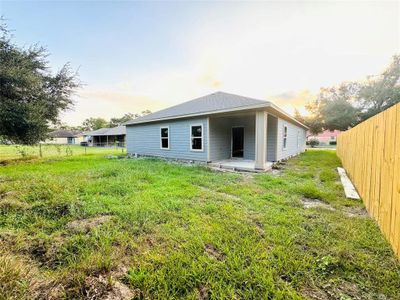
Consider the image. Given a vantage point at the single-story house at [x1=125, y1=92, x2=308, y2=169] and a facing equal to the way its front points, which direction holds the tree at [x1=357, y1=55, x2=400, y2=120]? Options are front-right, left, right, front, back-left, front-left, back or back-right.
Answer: front

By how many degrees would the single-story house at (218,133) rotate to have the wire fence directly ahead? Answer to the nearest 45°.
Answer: approximately 135° to its left

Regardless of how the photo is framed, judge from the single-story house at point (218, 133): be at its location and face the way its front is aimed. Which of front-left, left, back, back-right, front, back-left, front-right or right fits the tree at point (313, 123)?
front

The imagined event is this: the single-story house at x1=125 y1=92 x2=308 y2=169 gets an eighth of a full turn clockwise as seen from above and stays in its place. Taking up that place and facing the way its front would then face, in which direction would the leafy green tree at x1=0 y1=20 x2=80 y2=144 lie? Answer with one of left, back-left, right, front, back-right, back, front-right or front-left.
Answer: back

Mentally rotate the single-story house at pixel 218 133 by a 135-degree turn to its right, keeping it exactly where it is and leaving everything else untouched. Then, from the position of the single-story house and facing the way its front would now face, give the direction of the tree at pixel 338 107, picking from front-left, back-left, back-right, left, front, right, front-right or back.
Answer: back-left

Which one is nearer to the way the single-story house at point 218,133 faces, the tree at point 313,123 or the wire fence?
the tree

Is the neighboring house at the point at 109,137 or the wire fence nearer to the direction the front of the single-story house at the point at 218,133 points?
the neighboring house

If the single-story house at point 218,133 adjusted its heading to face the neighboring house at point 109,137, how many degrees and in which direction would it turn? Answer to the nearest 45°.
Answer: approximately 90° to its left

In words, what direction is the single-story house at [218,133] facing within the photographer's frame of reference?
facing away from the viewer and to the right of the viewer

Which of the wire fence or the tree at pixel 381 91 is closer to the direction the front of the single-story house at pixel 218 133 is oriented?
the tree

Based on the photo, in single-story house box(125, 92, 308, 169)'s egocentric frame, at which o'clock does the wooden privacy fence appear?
The wooden privacy fence is roughly at 4 o'clock from the single-story house.
